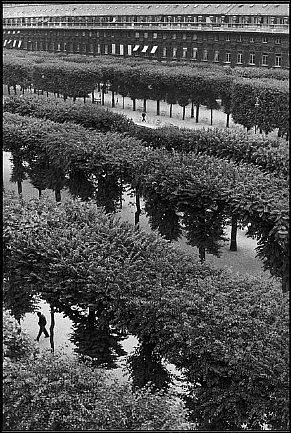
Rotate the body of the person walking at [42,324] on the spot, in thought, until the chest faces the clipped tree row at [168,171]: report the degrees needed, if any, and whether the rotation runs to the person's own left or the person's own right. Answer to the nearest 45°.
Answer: approximately 135° to the person's own right

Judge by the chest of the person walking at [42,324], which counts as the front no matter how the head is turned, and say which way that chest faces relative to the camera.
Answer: to the viewer's left
